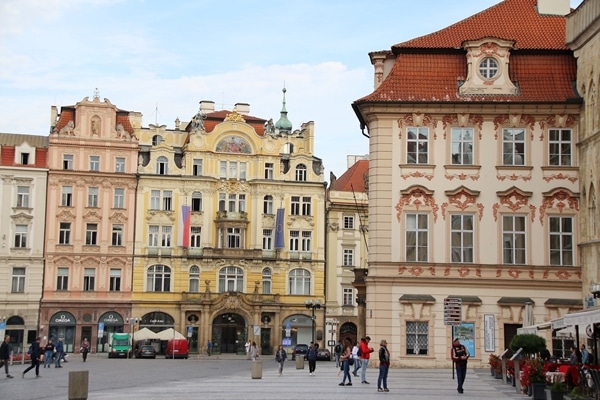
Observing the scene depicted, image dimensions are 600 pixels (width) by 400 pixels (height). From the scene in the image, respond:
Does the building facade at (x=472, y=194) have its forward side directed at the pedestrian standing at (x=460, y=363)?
yes

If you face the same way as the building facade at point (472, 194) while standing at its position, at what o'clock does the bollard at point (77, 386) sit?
The bollard is roughly at 1 o'clock from the building facade.

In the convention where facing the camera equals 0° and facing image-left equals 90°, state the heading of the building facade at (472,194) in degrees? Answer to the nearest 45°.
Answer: approximately 0°
